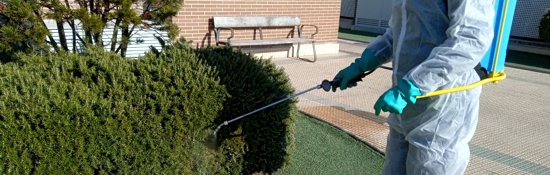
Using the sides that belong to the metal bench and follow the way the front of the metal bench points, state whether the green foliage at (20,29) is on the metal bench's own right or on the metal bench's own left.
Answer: on the metal bench's own right

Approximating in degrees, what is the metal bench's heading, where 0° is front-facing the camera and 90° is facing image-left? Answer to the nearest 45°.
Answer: approximately 315°

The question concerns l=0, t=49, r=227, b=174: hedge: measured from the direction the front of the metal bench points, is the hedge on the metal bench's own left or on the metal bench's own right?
on the metal bench's own right

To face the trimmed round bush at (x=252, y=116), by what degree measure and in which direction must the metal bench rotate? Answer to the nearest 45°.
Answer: approximately 45° to its right

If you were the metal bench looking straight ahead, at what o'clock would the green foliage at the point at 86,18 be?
The green foliage is roughly at 2 o'clock from the metal bench.
